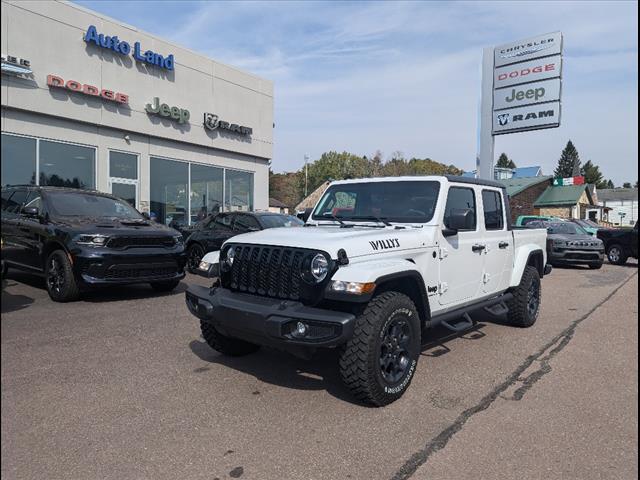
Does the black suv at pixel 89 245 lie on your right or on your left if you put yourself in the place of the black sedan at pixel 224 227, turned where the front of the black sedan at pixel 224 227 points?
on your right

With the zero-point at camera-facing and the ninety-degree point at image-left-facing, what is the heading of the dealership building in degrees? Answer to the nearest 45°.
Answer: approximately 315°

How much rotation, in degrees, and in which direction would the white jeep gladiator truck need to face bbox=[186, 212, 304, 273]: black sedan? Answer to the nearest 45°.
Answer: approximately 90° to its right

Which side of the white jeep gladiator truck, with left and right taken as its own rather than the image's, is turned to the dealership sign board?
back

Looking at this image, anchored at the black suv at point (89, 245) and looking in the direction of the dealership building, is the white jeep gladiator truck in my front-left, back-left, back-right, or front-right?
back-right

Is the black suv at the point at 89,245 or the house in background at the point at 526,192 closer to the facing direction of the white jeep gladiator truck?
the black suv
